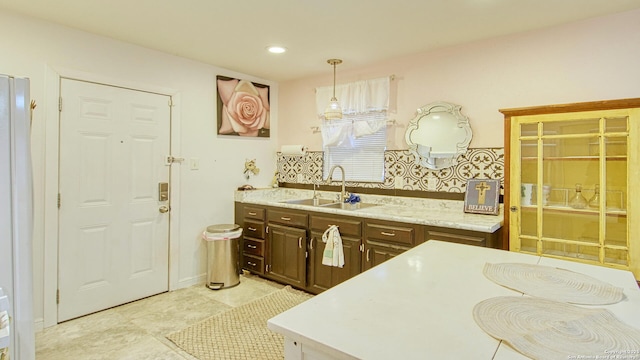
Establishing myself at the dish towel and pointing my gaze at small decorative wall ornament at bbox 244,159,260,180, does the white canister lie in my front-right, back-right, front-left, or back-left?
back-right

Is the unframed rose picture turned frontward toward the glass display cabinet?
yes

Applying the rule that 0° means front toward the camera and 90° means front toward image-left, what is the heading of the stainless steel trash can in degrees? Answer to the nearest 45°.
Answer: approximately 45°

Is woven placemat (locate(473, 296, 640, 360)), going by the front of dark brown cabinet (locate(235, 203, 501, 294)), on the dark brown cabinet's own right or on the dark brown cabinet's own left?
on the dark brown cabinet's own left

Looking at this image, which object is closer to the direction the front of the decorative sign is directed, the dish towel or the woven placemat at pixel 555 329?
the woven placemat

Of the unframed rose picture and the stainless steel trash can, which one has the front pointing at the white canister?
the unframed rose picture

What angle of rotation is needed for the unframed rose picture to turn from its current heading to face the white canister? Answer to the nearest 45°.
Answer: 0° — it already faces it

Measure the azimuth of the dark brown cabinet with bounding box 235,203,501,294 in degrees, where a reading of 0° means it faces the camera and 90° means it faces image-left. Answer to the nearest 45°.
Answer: approximately 45°

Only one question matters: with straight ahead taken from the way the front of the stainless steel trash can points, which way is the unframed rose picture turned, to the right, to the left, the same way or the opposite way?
to the left

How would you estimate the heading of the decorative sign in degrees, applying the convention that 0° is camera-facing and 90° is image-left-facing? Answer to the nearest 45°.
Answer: approximately 0°

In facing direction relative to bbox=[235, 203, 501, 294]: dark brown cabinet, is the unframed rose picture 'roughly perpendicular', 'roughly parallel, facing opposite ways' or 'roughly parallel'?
roughly perpendicular
